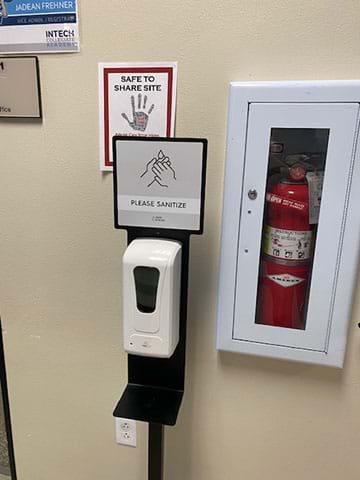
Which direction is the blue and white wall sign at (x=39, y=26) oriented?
toward the camera

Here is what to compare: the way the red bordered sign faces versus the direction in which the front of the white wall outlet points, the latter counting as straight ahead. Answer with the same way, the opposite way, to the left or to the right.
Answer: the same way

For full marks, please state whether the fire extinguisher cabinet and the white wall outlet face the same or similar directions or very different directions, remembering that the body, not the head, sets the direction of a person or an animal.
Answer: same or similar directions

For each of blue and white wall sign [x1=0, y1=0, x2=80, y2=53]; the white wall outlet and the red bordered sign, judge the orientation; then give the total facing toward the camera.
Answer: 3

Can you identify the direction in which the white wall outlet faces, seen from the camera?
facing the viewer

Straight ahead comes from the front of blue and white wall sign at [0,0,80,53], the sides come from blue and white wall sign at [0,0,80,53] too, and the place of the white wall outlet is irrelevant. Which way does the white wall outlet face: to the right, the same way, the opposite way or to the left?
the same way

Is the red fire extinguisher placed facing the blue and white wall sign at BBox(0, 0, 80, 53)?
no

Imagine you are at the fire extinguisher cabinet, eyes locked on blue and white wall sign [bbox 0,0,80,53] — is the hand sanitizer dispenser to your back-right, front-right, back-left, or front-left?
front-left

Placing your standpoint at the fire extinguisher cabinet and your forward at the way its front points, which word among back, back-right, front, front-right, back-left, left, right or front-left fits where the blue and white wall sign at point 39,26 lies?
right

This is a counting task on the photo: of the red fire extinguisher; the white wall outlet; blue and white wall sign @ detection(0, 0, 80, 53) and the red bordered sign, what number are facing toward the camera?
4

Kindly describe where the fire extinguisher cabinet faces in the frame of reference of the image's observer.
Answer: facing the viewer

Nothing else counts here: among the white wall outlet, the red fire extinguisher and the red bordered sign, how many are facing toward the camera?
3

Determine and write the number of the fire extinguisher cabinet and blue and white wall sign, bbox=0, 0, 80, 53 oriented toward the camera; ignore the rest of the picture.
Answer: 2

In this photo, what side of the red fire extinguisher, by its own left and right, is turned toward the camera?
front
